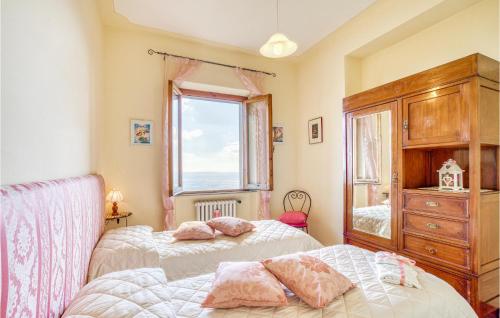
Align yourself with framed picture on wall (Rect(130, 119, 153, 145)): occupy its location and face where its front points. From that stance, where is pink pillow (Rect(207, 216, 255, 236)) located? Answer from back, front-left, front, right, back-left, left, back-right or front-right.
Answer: front-left

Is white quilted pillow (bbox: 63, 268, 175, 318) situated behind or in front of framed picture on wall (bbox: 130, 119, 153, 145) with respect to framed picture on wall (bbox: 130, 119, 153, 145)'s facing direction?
in front

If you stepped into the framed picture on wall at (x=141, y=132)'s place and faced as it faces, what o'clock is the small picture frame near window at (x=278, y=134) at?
The small picture frame near window is roughly at 9 o'clock from the framed picture on wall.

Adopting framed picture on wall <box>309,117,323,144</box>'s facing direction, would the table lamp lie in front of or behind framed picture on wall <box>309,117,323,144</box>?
in front

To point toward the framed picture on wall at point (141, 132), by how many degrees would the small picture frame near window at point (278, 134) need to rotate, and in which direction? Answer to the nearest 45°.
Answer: approximately 45° to its right

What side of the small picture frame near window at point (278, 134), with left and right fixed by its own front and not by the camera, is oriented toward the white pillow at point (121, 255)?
right

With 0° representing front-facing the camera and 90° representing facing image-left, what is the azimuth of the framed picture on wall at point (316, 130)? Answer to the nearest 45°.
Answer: approximately 45°

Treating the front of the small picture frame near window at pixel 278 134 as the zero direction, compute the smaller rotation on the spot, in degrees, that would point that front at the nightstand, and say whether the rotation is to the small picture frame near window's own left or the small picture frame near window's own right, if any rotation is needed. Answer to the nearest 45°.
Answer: approximately 45° to the small picture frame near window's own right

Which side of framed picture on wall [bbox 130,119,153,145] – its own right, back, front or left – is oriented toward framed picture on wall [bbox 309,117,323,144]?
left

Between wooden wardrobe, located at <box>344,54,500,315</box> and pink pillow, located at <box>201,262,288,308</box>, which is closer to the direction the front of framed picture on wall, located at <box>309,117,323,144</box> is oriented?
the pink pillow
